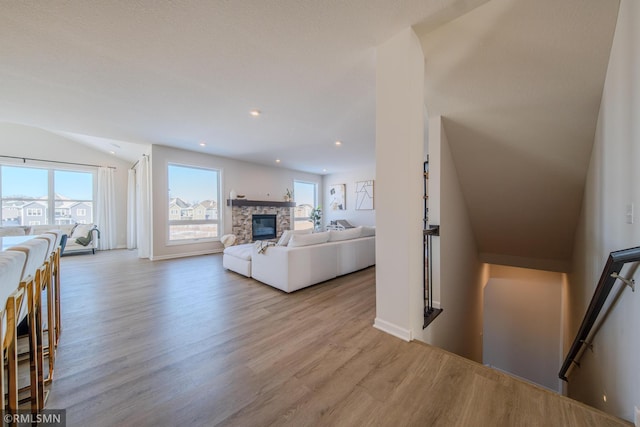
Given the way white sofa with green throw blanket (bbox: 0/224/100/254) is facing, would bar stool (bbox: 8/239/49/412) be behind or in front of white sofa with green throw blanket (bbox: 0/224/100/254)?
in front

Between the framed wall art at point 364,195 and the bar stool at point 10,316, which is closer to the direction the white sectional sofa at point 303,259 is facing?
the framed wall art

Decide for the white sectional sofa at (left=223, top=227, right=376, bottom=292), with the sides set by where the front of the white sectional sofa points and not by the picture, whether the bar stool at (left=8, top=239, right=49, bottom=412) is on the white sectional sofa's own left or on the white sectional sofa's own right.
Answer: on the white sectional sofa's own left

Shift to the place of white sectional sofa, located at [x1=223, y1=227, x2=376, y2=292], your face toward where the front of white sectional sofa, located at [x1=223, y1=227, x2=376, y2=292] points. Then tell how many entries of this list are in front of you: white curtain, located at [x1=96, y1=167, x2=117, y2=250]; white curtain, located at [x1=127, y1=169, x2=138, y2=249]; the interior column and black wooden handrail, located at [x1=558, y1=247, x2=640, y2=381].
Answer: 2

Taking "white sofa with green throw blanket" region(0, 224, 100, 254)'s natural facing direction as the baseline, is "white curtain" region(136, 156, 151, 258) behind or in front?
in front

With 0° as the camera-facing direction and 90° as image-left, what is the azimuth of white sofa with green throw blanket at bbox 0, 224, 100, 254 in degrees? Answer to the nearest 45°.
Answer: approximately 0°

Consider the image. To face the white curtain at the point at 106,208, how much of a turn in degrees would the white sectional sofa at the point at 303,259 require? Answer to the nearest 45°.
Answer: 0° — it already faces it

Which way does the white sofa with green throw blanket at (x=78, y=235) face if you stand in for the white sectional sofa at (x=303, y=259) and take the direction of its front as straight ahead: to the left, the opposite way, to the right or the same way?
the opposite way

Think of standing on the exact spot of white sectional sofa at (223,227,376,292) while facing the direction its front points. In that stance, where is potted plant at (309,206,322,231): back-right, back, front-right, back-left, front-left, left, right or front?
front-right

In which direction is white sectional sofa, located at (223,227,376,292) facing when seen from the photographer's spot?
facing away from the viewer and to the left of the viewer
